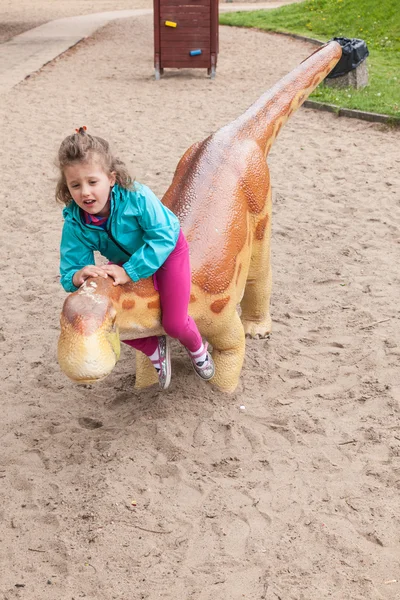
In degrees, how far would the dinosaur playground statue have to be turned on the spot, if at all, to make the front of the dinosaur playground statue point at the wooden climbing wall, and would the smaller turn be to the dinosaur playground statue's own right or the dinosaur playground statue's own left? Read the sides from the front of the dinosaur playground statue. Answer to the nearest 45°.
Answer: approximately 135° to the dinosaur playground statue's own right

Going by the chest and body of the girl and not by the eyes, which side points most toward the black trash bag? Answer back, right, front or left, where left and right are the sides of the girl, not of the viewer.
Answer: back

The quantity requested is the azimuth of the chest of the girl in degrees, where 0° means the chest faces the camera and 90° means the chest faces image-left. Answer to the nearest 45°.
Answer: approximately 45°

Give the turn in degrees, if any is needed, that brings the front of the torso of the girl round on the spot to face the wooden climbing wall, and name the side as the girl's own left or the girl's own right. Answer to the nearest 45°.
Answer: approximately 135° to the girl's own right

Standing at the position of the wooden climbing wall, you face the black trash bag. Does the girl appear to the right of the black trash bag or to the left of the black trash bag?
right

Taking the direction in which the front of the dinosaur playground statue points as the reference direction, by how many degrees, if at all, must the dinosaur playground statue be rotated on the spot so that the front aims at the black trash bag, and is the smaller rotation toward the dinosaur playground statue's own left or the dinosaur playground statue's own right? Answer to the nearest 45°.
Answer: approximately 135° to the dinosaur playground statue's own right
